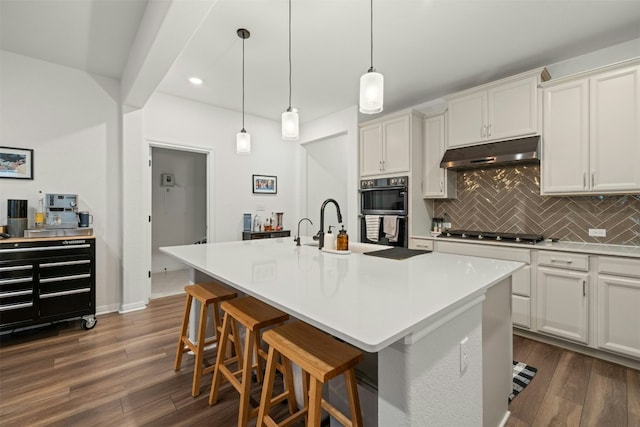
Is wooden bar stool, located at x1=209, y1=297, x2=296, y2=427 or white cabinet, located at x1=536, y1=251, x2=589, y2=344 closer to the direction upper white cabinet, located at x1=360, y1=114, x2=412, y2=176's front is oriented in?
the wooden bar stool

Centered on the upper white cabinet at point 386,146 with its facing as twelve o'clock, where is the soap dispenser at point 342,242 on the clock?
The soap dispenser is roughly at 11 o'clock from the upper white cabinet.

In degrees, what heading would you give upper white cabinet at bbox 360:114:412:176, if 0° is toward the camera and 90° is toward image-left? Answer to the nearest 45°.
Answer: approximately 45°

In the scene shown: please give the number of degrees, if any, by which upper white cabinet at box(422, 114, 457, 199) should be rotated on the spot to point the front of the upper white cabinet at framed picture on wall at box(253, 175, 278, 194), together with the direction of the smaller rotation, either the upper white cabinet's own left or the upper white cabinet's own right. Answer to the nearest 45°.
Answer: approximately 45° to the upper white cabinet's own right
